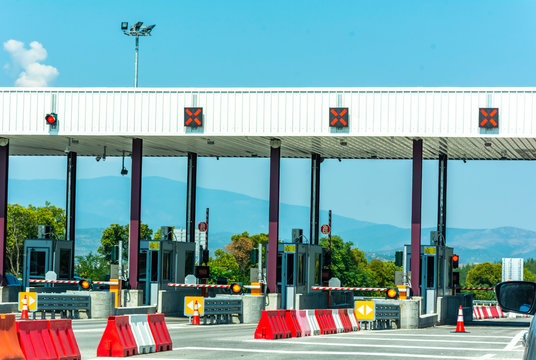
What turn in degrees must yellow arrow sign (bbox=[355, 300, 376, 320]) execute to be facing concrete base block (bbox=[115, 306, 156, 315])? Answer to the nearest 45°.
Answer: approximately 135° to its right

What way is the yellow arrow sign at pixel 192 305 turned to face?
toward the camera

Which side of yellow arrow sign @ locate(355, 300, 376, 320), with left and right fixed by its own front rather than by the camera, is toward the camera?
front

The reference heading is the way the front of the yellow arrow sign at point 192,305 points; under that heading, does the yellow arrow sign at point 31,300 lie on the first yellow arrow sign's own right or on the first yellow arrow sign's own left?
on the first yellow arrow sign's own right

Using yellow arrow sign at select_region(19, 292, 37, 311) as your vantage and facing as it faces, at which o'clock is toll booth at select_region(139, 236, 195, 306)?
The toll booth is roughly at 7 o'clock from the yellow arrow sign.

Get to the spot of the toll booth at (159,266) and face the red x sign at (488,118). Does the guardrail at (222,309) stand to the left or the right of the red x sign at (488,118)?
right

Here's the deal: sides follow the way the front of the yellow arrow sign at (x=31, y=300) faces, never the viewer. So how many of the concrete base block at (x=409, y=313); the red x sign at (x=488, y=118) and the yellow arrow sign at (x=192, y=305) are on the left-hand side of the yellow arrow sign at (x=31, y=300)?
3

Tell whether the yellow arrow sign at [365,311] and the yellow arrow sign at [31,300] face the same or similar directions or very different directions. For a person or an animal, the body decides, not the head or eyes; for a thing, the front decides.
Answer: same or similar directions

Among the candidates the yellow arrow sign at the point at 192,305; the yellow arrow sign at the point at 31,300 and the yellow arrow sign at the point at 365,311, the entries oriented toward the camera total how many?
3

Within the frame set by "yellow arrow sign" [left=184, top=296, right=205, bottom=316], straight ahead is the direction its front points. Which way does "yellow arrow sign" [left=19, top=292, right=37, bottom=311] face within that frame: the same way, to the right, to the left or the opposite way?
the same way

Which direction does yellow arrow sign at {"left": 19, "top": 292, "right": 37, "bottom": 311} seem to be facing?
toward the camera
